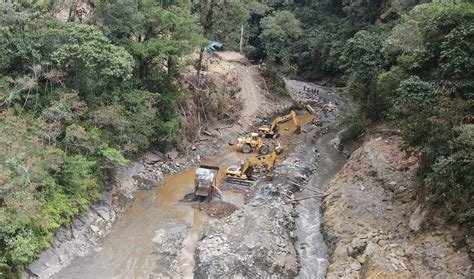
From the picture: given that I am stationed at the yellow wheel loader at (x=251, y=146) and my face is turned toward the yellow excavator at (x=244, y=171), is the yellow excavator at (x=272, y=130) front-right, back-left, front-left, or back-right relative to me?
back-left

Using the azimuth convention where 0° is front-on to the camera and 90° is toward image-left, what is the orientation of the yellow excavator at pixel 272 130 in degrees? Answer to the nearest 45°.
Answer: approximately 270°

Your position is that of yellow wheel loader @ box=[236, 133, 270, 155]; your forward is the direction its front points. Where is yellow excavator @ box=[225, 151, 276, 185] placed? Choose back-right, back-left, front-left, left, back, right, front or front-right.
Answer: front-right

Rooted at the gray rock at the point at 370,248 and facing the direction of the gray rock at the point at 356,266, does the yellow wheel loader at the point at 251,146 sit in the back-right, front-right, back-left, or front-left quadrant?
back-right

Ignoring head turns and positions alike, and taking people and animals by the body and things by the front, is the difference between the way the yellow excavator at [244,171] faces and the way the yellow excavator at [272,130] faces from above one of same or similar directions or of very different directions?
same or similar directions

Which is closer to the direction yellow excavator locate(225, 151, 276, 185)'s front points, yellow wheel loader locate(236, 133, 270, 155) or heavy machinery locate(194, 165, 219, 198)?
the yellow wheel loader

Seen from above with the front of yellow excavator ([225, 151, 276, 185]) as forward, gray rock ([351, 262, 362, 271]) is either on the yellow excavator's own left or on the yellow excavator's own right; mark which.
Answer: on the yellow excavator's own right

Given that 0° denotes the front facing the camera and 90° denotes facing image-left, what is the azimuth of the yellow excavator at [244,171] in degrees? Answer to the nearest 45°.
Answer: approximately 270°

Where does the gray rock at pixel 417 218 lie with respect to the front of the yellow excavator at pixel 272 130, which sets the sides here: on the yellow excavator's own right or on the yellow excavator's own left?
on the yellow excavator's own right
